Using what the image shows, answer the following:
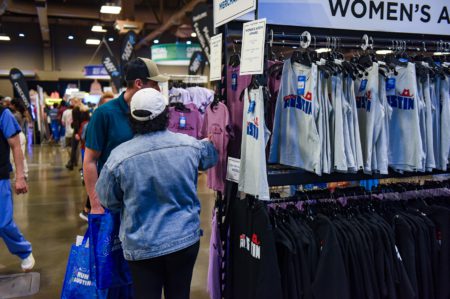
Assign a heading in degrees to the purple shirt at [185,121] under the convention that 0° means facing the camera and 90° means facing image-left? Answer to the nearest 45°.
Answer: approximately 0°

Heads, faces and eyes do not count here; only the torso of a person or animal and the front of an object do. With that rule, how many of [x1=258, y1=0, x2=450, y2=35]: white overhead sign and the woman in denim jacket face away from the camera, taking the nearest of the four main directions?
1

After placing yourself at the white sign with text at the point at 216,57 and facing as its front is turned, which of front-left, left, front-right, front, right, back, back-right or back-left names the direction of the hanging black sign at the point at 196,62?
back-right

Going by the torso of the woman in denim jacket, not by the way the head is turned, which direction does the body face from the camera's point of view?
away from the camera

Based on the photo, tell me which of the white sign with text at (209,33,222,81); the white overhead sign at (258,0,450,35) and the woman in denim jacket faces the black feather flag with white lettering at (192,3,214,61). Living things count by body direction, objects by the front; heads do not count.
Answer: the woman in denim jacket

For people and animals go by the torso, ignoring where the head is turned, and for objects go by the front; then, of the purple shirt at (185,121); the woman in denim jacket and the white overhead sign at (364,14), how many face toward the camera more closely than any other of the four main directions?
2

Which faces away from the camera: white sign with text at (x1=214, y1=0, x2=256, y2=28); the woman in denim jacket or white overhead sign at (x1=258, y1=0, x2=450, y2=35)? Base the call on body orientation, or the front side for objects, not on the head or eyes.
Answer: the woman in denim jacket

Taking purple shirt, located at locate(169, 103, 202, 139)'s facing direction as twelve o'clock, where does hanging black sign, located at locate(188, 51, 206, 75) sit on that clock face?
The hanging black sign is roughly at 6 o'clock from the purple shirt.

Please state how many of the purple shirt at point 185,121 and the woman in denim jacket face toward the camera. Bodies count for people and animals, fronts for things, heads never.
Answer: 1

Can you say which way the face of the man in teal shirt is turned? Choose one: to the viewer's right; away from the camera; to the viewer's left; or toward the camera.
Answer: to the viewer's right
